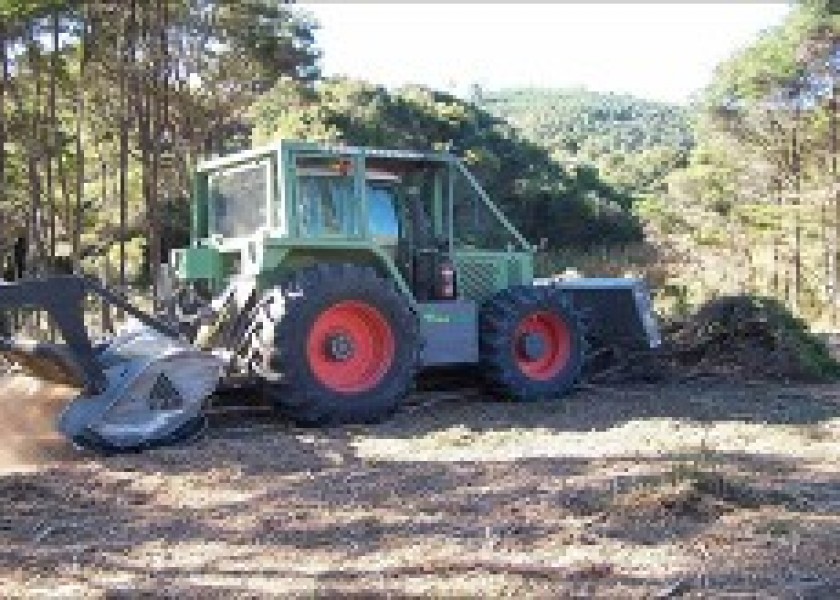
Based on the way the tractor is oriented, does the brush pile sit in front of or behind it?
in front

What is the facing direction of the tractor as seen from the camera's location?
facing away from the viewer and to the right of the viewer
